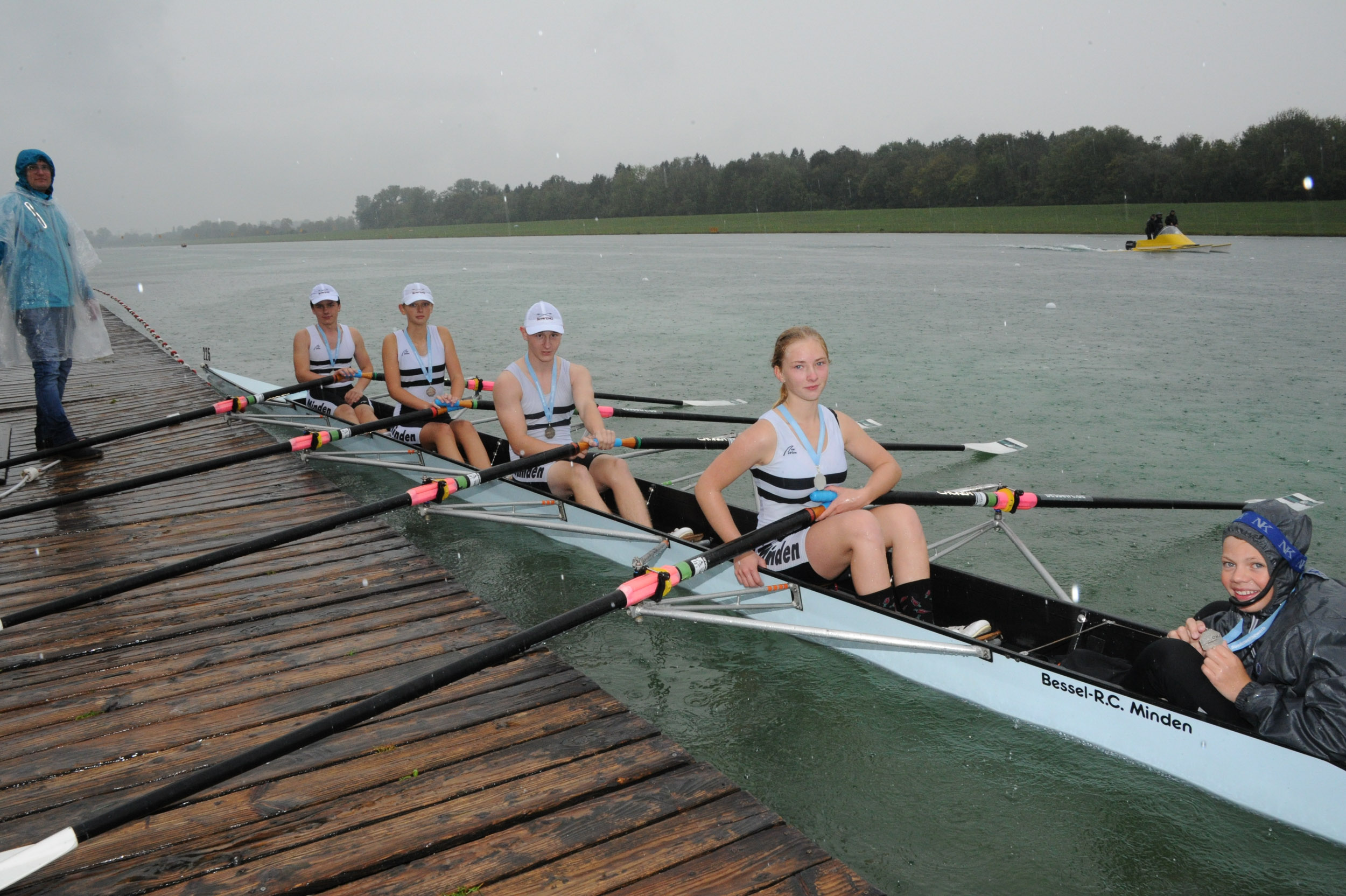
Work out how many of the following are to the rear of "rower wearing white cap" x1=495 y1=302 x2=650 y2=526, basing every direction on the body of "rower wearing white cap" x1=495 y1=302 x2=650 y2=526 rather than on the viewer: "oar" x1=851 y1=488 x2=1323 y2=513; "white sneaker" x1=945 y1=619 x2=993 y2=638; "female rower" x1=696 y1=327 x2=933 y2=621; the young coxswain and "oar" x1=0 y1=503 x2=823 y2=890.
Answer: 0

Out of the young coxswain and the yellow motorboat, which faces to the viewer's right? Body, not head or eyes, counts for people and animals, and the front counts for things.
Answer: the yellow motorboat

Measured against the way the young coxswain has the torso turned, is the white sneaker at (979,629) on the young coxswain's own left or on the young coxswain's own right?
on the young coxswain's own right

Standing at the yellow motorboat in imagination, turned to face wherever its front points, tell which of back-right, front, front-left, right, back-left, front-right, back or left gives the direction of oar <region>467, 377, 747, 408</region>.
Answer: right

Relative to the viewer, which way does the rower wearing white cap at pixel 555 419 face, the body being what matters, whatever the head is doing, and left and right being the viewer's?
facing the viewer and to the right of the viewer

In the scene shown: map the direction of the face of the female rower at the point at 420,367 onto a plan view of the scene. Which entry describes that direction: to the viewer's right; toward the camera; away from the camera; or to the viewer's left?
toward the camera

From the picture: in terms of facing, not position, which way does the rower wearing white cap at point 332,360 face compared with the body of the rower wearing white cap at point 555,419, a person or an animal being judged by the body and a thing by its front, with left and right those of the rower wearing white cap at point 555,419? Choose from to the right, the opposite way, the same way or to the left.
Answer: the same way

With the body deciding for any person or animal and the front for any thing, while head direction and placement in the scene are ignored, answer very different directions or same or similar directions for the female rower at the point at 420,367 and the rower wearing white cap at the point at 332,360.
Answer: same or similar directions

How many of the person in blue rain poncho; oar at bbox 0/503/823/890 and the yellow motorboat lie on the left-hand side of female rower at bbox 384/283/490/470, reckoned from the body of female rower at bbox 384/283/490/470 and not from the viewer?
1

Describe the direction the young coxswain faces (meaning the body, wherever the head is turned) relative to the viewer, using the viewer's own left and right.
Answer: facing the viewer and to the left of the viewer

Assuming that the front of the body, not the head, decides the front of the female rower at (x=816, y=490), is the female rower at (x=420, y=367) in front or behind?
behind

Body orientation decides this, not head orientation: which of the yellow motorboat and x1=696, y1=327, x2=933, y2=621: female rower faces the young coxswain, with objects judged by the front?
the female rower

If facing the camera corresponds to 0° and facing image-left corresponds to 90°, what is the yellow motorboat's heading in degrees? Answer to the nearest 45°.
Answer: approximately 270°

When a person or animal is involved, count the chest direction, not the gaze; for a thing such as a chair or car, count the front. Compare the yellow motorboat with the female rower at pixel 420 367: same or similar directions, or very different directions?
same or similar directions

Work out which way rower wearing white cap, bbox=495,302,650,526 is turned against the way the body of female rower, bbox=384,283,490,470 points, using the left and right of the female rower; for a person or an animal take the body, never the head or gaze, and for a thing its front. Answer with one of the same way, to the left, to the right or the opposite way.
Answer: the same way

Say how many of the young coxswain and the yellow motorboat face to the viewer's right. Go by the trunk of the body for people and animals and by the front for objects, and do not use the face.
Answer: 1

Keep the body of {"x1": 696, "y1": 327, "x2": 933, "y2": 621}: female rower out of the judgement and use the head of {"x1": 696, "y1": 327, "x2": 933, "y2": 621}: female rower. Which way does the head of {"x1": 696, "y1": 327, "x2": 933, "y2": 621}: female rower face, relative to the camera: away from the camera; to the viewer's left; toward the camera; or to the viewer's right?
toward the camera

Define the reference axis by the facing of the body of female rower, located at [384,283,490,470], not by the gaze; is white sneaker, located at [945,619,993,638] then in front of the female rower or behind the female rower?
in front

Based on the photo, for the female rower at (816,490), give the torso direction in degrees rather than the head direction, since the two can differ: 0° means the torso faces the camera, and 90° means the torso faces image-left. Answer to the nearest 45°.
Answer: approximately 315°
